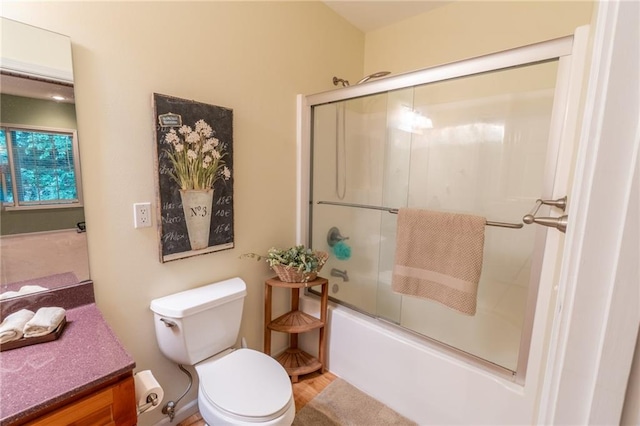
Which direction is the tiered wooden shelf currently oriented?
toward the camera

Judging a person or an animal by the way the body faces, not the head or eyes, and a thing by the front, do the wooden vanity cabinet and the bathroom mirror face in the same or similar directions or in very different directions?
same or similar directions

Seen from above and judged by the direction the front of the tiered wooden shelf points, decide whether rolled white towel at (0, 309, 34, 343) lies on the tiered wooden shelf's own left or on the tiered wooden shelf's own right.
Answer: on the tiered wooden shelf's own right

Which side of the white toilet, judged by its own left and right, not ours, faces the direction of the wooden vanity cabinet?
right

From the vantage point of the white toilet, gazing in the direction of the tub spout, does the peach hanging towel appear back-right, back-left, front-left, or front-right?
front-right

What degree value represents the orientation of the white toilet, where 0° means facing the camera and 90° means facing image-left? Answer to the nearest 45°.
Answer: approximately 315°

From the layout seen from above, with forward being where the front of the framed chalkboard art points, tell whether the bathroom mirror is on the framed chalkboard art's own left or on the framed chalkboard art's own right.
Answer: on the framed chalkboard art's own right

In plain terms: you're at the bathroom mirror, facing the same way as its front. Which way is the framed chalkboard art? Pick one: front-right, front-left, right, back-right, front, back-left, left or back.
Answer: front-left

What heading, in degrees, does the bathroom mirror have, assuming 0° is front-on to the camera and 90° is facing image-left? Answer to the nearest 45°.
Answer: approximately 315°

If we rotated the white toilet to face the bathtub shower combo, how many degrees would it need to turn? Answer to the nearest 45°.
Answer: approximately 45° to its left

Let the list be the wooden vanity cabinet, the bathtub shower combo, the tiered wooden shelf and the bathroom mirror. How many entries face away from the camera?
0

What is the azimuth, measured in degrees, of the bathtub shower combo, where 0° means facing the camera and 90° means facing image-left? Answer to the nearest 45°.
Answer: approximately 45°

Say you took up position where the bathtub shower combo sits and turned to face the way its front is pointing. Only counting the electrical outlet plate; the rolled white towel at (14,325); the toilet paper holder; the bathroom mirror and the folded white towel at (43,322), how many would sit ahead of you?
5

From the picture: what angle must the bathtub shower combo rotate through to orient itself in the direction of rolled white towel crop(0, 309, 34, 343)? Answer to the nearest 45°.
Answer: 0° — it already faces it

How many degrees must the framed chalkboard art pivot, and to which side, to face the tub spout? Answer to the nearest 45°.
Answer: approximately 45° to its left
